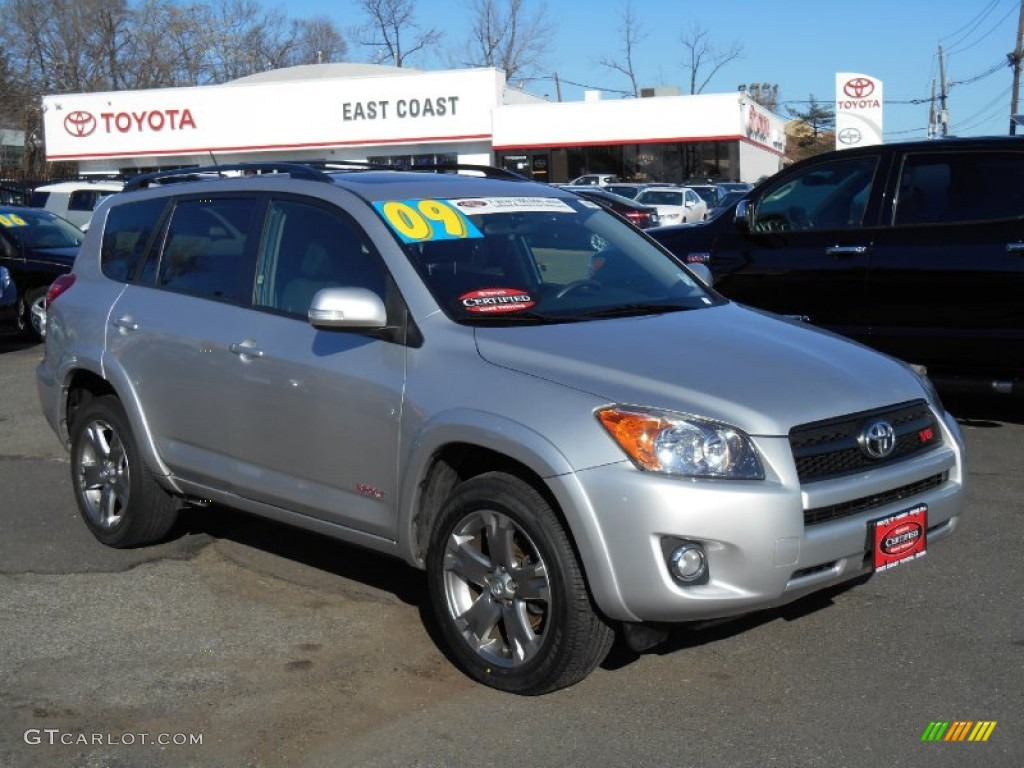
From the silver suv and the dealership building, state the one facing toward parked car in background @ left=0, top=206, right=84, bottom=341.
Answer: the dealership building

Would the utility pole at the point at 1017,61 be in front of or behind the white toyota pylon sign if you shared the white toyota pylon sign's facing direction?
in front

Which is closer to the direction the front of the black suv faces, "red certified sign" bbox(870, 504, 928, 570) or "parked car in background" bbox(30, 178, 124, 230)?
the parked car in background

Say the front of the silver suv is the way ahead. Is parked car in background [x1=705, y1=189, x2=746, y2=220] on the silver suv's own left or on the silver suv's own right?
on the silver suv's own left

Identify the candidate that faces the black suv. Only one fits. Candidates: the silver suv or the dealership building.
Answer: the dealership building

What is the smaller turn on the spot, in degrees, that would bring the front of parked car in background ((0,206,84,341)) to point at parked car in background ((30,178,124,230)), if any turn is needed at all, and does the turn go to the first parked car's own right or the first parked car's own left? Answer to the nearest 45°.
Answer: approximately 135° to the first parked car's own left

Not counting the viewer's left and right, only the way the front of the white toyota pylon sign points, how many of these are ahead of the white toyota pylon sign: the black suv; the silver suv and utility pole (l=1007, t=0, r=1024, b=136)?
2

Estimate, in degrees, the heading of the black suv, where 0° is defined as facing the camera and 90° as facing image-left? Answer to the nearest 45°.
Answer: approximately 90°

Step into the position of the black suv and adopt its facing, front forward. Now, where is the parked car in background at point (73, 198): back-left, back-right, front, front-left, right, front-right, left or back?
front-right

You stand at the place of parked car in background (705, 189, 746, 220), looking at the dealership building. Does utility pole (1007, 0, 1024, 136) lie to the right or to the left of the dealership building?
right
